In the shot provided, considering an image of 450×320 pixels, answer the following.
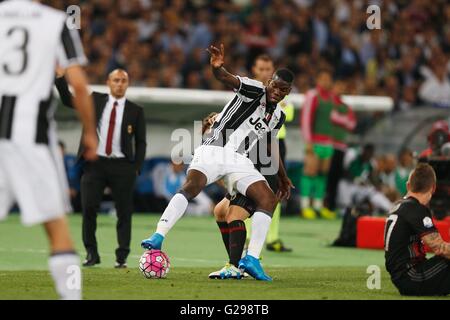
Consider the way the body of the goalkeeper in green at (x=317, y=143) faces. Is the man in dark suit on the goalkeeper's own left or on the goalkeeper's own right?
on the goalkeeper's own right

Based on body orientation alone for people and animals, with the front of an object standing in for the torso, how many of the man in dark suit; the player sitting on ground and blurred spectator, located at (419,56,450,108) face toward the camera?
2

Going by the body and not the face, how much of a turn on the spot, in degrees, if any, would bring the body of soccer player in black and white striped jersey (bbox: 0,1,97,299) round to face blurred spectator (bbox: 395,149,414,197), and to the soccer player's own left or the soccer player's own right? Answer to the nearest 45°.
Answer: approximately 45° to the soccer player's own right

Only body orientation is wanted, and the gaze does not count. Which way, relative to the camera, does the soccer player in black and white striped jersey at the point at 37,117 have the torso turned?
away from the camera

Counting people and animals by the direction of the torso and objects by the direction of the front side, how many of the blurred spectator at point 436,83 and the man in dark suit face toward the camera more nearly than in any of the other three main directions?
2

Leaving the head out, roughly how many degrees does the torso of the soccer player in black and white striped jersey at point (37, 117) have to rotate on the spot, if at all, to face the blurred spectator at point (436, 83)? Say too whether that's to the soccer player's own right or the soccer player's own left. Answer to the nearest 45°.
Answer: approximately 45° to the soccer player's own right

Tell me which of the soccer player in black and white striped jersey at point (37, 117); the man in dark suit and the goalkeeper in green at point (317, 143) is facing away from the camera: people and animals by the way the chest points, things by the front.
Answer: the soccer player in black and white striped jersey

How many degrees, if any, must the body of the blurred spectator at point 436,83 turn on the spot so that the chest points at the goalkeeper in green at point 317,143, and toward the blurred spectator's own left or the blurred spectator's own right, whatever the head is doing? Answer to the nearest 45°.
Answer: approximately 45° to the blurred spectator's own right

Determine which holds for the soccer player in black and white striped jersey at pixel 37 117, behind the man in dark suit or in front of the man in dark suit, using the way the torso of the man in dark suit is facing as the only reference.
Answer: in front

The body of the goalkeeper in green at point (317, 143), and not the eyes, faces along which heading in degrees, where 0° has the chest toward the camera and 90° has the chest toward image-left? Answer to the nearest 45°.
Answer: approximately 315°
